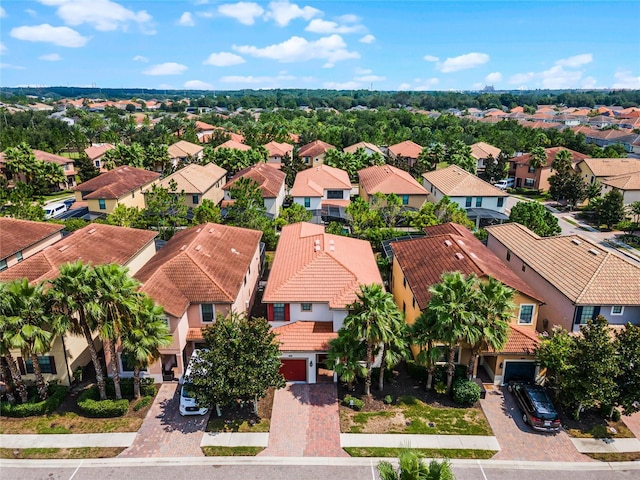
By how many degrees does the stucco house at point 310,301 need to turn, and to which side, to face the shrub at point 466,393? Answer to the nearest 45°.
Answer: approximately 45° to its left

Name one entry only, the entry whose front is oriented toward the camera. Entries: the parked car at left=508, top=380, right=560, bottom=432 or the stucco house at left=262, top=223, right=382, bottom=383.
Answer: the stucco house

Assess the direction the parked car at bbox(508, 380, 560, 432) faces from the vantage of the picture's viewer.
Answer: facing away from the viewer and to the left of the viewer

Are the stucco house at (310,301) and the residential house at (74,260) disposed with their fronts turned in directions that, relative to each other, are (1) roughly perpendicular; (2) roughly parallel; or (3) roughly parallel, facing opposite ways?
roughly parallel

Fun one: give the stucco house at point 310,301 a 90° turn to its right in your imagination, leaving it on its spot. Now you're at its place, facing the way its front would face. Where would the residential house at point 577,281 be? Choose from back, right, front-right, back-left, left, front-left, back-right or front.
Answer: back

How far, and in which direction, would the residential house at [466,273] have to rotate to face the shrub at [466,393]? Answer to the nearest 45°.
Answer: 0° — it already faces it

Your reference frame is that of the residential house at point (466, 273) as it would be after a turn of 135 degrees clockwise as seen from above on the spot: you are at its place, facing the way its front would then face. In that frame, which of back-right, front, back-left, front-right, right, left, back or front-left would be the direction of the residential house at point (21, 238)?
front-left

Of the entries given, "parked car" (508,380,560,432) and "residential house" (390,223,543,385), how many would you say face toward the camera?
1

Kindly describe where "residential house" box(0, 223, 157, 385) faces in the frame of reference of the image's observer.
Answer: facing the viewer and to the left of the viewer

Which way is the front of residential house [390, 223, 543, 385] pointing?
toward the camera

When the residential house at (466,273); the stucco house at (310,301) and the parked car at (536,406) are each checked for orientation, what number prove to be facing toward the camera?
2

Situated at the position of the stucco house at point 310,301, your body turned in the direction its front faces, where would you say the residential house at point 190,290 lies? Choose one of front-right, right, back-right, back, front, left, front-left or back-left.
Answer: right

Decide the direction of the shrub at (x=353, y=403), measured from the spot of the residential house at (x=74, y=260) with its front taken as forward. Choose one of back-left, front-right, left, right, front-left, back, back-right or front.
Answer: left

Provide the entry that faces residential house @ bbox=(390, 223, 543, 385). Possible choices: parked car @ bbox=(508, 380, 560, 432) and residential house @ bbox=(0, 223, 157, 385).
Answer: the parked car

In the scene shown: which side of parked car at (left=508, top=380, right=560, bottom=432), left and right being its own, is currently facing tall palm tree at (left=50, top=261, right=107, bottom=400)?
left

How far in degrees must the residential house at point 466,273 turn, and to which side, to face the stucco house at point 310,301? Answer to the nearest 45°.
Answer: approximately 45° to its right

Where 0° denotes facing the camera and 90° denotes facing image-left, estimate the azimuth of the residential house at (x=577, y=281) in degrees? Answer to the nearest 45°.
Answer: approximately 315°

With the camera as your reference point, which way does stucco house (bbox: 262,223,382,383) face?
facing the viewer

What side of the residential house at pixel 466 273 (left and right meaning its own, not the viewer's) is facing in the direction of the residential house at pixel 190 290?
right
